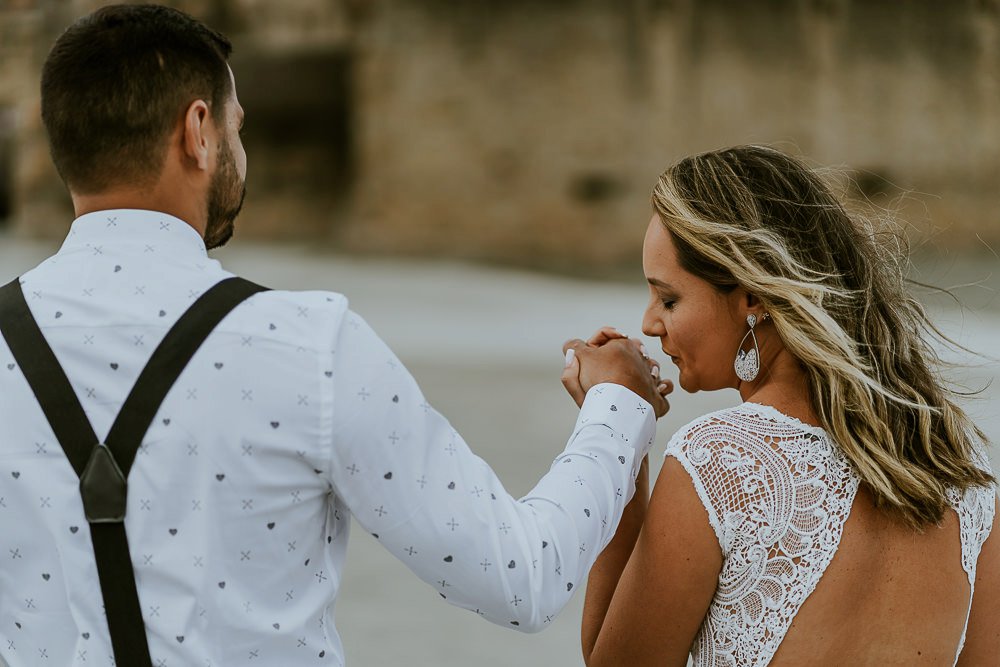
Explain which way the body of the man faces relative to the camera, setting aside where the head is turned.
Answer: away from the camera

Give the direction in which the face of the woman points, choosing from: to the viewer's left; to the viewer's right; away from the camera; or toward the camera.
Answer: to the viewer's left

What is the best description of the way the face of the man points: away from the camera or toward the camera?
away from the camera

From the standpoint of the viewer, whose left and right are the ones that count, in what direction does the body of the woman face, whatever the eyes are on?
facing away from the viewer and to the left of the viewer
